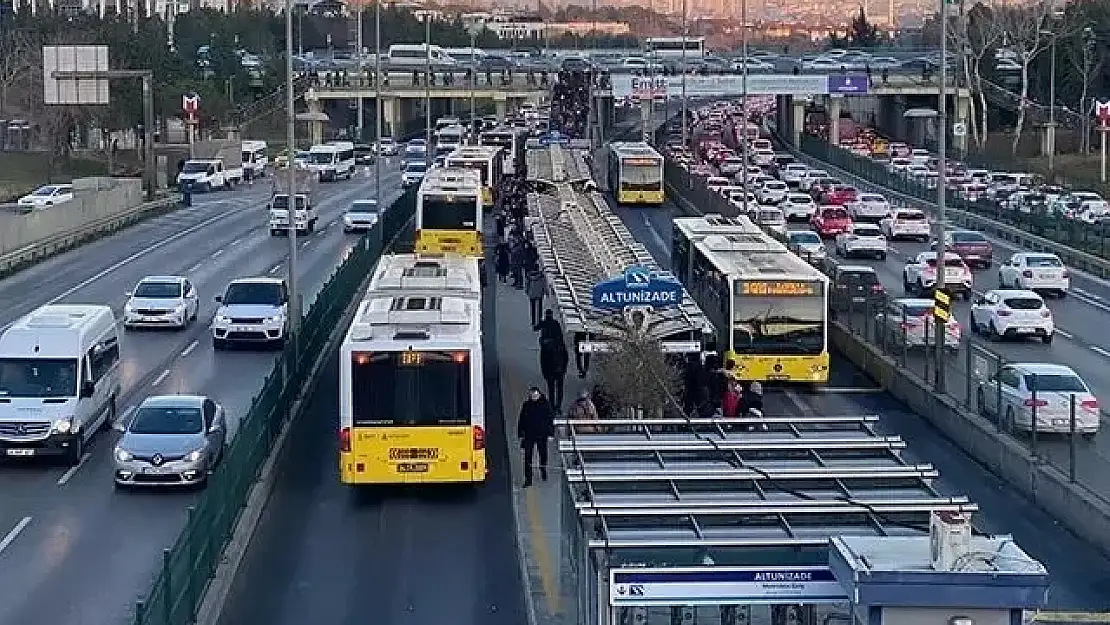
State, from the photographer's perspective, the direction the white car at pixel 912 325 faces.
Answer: facing away from the viewer and to the left of the viewer

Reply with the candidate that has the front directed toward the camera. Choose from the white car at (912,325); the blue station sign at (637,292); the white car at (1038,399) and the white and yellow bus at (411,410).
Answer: the blue station sign

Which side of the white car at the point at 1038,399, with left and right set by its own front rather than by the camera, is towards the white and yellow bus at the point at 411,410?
left

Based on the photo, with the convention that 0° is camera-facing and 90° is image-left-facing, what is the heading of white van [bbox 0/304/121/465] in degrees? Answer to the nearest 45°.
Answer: approximately 45°

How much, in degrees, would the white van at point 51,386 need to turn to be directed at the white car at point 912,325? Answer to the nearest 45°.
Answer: approximately 135° to its left

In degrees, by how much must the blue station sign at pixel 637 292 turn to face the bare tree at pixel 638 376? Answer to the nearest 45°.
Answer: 0° — it already faces it

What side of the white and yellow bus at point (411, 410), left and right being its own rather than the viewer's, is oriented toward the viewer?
back

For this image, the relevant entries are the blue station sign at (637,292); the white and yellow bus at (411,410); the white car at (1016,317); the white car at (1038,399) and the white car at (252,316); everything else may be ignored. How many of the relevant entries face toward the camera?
2

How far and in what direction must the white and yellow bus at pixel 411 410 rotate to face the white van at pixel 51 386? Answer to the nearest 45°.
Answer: approximately 45° to its left

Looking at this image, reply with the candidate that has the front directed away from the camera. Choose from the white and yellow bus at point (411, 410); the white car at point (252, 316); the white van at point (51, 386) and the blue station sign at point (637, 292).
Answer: the white and yellow bus

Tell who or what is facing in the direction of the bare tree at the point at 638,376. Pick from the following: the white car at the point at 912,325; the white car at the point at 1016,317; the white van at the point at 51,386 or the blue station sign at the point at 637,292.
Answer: the blue station sign

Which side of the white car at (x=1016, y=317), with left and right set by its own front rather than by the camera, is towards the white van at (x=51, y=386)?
left
